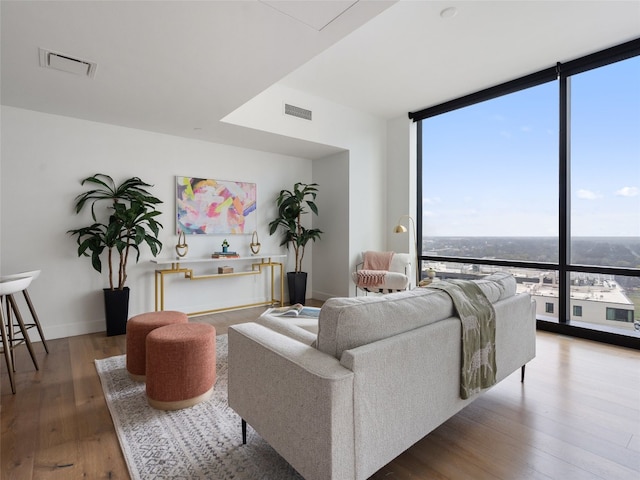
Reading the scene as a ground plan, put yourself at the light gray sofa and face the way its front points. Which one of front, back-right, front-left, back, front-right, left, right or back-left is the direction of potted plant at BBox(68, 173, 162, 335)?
front

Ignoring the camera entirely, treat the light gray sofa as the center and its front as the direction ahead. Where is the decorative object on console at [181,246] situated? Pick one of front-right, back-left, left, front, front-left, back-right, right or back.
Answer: front

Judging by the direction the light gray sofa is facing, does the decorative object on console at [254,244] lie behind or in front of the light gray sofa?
in front

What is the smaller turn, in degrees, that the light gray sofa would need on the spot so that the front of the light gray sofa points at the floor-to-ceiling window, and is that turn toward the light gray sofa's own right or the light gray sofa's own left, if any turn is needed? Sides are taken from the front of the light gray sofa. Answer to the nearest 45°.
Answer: approximately 90° to the light gray sofa's own right

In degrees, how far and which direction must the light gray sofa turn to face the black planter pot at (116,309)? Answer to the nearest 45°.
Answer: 0° — it already faces it

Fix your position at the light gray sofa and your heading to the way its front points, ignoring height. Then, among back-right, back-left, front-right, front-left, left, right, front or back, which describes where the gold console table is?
front

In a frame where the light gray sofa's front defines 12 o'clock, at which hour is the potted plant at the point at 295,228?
The potted plant is roughly at 1 o'clock from the light gray sofa.

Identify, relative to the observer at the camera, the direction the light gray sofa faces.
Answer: facing away from the viewer and to the left of the viewer

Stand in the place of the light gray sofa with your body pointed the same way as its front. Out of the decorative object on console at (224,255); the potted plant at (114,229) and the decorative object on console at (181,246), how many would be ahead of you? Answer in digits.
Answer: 3

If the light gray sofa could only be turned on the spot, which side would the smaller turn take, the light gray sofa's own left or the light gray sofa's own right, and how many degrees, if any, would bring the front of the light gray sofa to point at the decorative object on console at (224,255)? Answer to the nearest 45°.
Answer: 0° — it already faces it

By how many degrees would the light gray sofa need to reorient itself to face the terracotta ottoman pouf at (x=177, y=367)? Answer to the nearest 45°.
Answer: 0° — it already faces it

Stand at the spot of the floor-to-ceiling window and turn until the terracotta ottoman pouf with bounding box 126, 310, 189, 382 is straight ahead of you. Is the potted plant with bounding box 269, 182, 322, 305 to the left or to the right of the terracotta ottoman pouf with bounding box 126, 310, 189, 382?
right

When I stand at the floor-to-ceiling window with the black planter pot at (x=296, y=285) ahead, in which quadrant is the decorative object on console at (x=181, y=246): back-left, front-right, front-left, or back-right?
front-left

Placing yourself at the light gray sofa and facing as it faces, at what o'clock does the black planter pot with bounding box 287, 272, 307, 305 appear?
The black planter pot is roughly at 1 o'clock from the light gray sofa.

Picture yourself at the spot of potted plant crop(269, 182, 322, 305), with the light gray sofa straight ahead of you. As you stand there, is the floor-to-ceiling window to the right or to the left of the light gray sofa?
left
